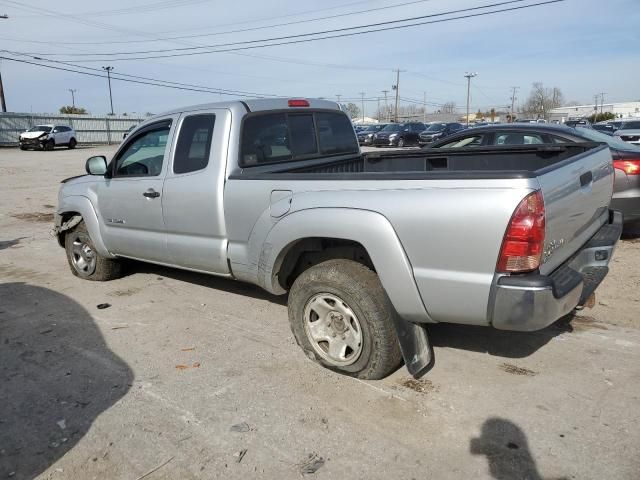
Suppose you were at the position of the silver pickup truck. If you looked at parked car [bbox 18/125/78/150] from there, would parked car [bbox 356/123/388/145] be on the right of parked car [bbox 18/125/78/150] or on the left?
right

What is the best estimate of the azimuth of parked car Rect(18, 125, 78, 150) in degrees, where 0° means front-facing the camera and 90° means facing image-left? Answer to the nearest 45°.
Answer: approximately 45°

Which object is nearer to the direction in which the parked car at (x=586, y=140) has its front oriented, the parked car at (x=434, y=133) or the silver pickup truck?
the parked car

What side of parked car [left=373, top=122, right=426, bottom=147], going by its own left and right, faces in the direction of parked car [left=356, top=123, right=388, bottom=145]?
right

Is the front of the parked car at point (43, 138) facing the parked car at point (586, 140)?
no

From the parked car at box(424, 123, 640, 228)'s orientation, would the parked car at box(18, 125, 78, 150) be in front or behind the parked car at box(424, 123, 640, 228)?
in front

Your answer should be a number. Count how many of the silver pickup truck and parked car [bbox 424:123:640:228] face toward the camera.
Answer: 0

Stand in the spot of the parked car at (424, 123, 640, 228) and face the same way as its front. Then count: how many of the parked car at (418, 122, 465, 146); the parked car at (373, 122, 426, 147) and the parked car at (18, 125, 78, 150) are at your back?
0

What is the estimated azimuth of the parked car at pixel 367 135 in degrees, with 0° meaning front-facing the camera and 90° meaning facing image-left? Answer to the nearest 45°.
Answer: approximately 45°

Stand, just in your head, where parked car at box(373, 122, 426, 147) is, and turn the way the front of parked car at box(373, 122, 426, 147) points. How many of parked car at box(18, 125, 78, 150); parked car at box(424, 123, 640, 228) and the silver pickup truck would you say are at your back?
0

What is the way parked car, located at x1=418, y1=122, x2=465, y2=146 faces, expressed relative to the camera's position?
facing the viewer and to the left of the viewer

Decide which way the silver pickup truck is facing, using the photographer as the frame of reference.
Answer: facing away from the viewer and to the left of the viewer

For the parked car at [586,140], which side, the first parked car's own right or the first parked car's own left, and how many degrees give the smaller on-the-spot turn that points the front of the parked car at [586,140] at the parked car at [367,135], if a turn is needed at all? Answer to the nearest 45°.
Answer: approximately 45° to the first parked car's own right

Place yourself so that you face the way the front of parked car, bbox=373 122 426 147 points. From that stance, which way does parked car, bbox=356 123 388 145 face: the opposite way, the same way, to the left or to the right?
the same way

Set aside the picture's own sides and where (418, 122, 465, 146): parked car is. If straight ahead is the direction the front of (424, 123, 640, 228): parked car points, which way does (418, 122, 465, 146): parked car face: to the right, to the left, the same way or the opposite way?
to the left

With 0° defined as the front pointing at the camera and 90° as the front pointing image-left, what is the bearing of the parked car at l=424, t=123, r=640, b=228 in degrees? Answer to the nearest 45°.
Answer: approximately 135°

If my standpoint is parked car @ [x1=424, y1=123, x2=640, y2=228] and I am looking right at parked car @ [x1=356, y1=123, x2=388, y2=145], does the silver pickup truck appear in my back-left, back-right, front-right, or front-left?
back-left

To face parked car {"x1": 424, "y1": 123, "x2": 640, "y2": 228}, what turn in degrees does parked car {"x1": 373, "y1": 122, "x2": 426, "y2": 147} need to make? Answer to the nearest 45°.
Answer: approximately 45° to its left

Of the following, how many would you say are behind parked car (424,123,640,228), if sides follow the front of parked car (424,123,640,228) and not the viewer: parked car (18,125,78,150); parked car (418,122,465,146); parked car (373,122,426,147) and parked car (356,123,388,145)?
0

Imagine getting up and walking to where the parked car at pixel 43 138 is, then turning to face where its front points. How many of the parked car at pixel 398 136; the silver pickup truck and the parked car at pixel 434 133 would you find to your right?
0

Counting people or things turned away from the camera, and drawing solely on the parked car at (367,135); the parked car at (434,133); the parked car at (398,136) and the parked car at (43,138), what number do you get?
0
